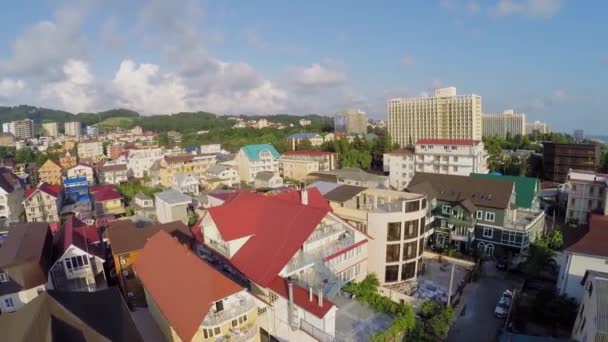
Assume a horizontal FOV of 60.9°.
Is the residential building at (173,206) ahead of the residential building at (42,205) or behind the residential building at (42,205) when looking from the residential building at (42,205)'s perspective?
ahead

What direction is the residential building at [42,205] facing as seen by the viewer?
toward the camera

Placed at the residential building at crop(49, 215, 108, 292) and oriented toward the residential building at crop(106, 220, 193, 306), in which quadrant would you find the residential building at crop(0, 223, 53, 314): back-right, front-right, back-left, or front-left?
back-right

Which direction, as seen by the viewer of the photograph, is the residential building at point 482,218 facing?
facing the viewer

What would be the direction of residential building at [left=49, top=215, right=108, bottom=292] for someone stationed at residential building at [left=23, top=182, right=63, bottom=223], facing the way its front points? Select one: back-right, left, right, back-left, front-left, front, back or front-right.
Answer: front

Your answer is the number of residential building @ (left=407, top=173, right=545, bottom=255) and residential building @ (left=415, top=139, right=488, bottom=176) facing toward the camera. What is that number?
2

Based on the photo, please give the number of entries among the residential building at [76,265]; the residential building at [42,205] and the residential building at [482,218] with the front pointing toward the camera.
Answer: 3

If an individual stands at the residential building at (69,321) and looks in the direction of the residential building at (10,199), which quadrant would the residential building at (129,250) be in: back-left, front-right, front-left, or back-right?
front-right

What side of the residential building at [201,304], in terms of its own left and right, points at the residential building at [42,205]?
back

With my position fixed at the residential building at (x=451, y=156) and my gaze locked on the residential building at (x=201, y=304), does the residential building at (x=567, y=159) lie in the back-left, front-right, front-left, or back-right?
back-left

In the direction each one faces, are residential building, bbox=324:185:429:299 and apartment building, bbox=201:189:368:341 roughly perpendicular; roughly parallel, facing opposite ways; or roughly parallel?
roughly parallel

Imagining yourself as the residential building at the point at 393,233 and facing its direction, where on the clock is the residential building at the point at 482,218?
the residential building at the point at 482,218 is roughly at 9 o'clock from the residential building at the point at 393,233.

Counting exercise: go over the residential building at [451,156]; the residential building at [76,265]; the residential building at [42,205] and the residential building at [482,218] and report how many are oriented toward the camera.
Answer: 4

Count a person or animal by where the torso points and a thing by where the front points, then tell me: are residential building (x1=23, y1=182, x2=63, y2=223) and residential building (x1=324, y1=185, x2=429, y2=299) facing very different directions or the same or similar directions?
same or similar directions

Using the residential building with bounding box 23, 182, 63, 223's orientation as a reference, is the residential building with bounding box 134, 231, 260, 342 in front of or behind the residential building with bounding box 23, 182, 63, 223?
in front

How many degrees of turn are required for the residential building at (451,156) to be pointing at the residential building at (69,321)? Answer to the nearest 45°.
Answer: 0° — it already faces it

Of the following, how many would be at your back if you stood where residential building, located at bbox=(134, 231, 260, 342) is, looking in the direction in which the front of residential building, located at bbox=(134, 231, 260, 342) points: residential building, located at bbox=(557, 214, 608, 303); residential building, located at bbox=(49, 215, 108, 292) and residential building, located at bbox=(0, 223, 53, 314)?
2

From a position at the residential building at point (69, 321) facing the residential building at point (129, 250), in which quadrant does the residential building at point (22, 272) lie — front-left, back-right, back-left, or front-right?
front-left

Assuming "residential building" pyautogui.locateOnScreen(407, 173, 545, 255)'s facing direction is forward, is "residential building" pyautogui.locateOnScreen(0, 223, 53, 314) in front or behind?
in front
